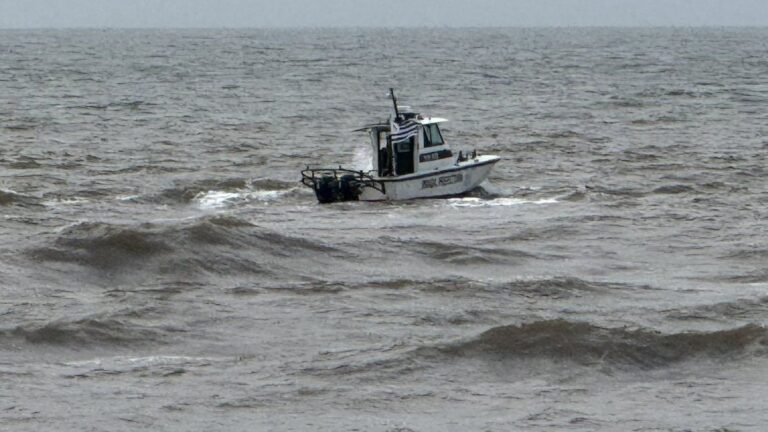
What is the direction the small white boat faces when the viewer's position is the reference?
facing away from the viewer and to the right of the viewer
